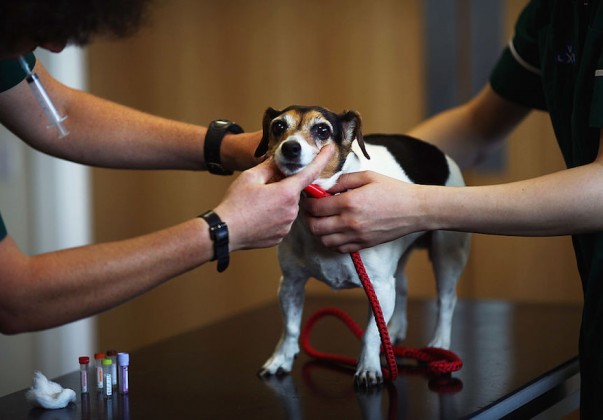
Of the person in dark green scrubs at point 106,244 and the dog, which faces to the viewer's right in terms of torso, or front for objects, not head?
the person in dark green scrubs

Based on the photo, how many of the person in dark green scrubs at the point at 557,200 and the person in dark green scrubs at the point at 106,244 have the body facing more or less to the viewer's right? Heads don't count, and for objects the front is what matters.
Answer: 1

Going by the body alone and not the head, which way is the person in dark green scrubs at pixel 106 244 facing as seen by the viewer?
to the viewer's right

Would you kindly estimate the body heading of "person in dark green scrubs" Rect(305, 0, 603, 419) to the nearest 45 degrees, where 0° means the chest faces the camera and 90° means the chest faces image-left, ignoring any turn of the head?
approximately 45°

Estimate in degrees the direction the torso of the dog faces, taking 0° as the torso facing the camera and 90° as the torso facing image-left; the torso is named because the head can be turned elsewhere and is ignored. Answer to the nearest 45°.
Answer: approximately 45°
